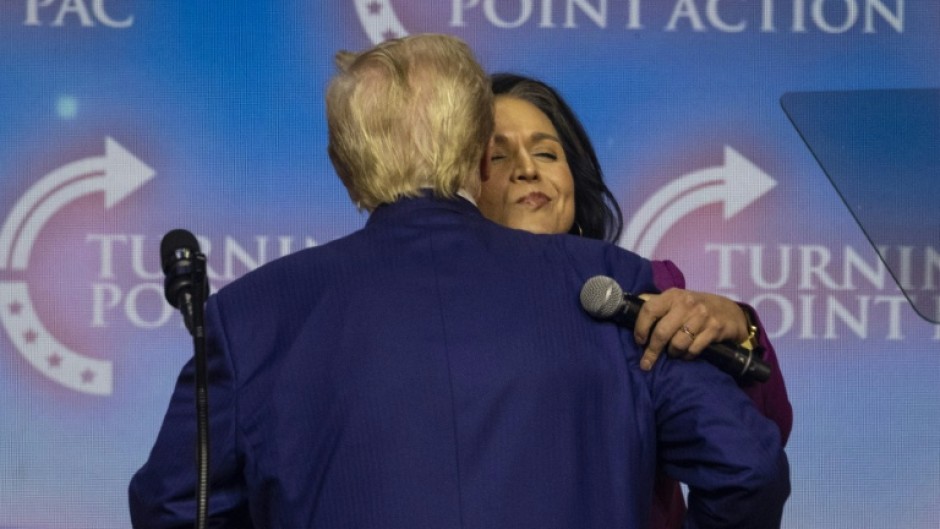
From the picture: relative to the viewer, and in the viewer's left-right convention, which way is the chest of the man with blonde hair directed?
facing away from the viewer

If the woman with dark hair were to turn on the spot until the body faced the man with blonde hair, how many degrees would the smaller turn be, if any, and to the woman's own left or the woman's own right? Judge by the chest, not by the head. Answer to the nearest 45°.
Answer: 0° — they already face them

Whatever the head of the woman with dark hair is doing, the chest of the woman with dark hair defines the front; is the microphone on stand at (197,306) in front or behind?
in front

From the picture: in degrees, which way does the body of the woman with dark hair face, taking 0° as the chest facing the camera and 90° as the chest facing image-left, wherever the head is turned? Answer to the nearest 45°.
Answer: approximately 0°

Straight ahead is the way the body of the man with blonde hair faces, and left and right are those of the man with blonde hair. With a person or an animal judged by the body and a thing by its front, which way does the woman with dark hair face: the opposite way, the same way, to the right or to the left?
the opposite way

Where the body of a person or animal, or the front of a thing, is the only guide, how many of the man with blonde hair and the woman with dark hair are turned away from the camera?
1
